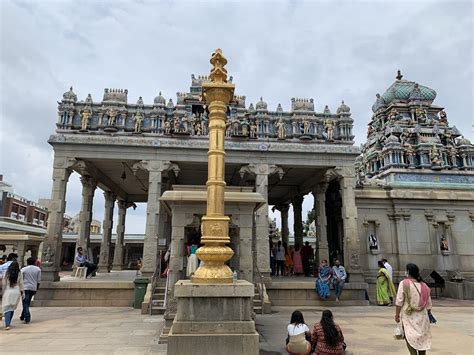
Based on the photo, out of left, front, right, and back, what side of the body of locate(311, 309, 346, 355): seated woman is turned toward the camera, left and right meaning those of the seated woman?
back

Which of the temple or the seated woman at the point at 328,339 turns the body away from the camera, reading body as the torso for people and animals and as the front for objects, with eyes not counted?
the seated woman

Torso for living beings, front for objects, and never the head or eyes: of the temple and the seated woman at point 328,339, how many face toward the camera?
1

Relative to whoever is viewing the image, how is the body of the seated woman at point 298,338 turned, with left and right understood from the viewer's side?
facing away from the viewer

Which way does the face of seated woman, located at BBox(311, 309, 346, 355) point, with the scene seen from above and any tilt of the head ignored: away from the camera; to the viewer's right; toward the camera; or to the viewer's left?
away from the camera

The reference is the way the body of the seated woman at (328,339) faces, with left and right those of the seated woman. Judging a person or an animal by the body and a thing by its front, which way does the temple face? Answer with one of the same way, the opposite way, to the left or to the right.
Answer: the opposite way

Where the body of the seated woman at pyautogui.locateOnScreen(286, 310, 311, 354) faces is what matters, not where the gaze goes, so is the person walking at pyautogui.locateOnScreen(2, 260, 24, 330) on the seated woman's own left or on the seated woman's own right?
on the seated woman's own left
